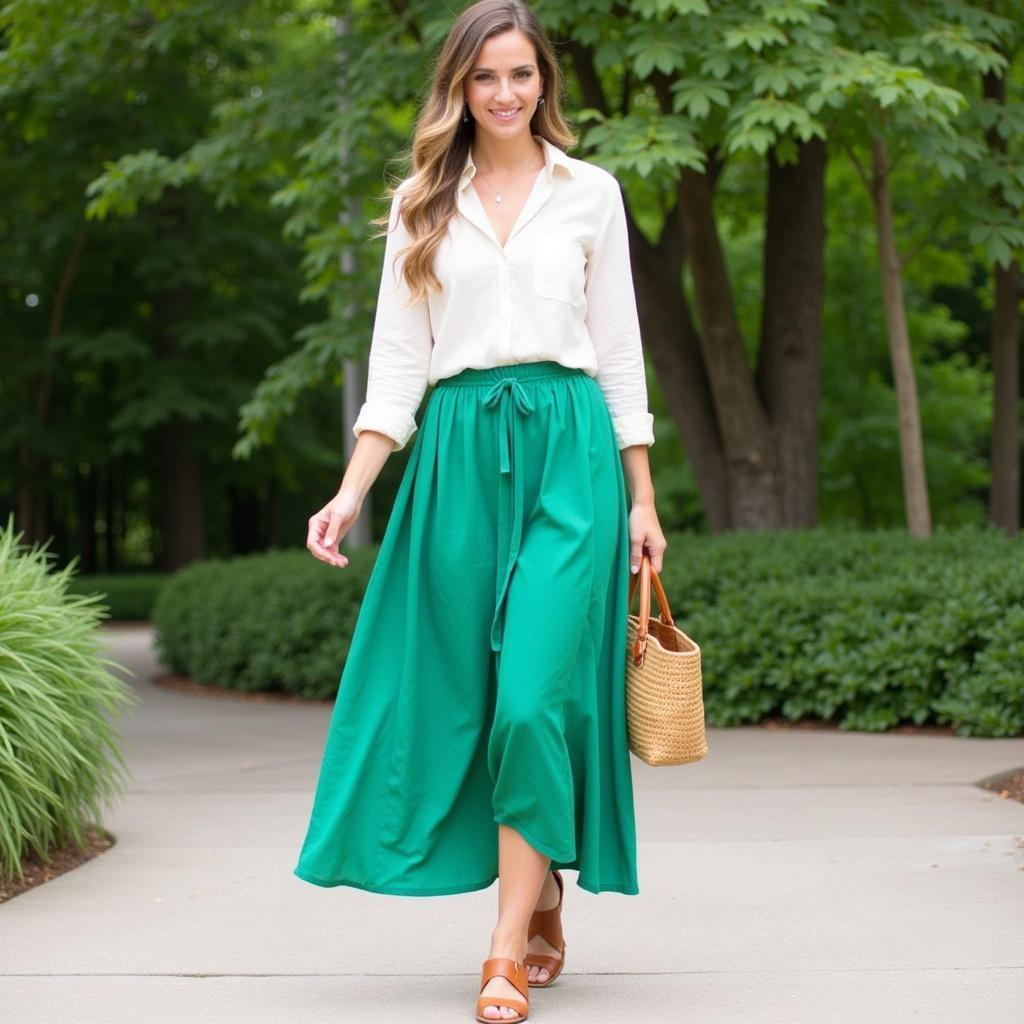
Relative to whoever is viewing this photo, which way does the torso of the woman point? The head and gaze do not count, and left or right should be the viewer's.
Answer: facing the viewer

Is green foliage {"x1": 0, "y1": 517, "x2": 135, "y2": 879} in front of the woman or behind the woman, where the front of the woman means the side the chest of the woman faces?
behind

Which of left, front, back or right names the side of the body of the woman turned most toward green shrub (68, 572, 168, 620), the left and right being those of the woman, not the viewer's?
back

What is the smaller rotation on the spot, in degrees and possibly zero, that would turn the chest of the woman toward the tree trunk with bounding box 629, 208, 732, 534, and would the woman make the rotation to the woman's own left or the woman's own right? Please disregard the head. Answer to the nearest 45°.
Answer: approximately 180°

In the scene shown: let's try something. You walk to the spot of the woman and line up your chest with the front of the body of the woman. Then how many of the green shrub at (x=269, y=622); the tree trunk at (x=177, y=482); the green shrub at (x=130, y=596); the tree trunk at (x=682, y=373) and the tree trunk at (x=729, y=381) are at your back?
5

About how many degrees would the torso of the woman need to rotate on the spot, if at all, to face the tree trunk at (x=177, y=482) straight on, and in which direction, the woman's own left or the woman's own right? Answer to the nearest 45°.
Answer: approximately 180°

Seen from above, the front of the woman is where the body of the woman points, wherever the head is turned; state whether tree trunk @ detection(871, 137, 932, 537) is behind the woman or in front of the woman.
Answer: behind

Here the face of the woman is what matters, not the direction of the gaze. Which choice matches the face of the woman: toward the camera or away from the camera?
toward the camera

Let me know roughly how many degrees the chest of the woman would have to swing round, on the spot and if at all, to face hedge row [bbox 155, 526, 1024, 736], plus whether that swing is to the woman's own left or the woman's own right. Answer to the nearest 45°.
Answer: approximately 180°

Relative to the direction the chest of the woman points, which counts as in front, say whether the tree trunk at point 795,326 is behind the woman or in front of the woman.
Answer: behind

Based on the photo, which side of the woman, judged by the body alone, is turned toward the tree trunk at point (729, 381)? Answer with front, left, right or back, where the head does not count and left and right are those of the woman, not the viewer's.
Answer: back

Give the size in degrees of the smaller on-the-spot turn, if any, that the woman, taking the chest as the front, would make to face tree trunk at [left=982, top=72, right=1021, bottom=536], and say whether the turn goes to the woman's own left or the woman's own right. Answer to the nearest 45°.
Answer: approximately 135° to the woman's own left
